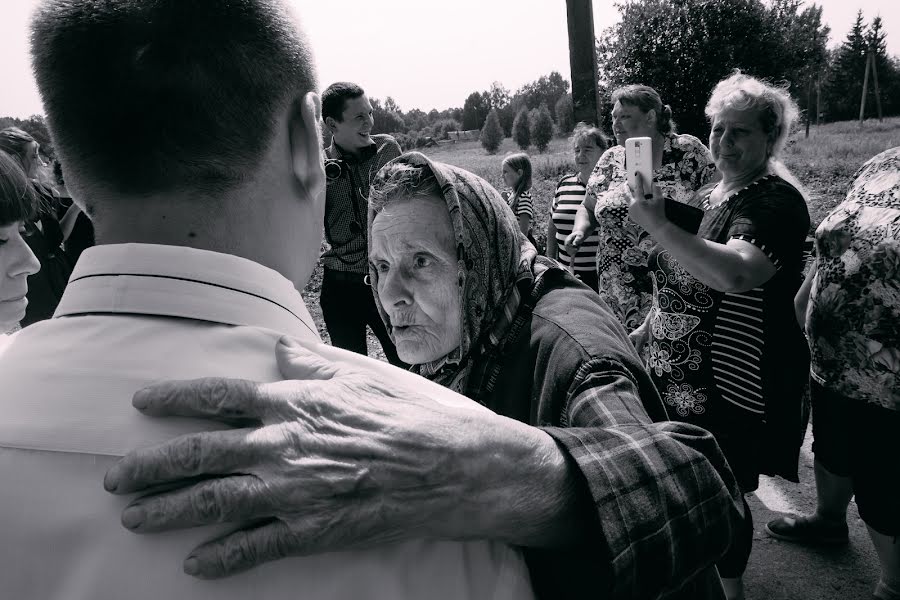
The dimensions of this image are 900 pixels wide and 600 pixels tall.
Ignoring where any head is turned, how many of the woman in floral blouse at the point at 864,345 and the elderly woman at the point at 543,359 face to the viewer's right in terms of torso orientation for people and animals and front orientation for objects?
0

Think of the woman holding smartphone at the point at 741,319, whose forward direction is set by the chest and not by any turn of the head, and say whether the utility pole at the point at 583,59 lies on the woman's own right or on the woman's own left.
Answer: on the woman's own right

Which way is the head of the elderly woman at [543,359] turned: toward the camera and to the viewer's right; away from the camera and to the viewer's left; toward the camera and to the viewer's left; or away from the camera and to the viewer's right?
toward the camera and to the viewer's left

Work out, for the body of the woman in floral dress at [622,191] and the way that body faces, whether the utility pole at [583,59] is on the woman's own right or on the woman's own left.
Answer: on the woman's own right

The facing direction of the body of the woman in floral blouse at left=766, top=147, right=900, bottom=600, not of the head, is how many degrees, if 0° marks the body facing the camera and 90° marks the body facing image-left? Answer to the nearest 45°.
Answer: approximately 90°

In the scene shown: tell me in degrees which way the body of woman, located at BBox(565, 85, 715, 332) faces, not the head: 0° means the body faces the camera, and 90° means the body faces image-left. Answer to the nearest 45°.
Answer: approximately 45°

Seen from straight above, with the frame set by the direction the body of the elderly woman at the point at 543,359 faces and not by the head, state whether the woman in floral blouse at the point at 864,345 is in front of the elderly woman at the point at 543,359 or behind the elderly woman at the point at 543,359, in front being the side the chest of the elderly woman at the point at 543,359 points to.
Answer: behind

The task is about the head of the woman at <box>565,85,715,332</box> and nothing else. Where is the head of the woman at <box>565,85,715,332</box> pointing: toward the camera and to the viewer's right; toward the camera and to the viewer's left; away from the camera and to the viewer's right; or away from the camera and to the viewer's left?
toward the camera and to the viewer's left

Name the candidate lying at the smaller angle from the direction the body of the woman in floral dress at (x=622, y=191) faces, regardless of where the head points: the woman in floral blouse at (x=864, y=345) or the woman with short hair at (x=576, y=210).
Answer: the woman in floral blouse

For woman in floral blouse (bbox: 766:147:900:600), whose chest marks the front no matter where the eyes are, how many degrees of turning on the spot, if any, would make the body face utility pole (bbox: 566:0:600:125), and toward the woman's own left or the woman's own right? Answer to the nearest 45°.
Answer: approximately 45° to the woman's own right

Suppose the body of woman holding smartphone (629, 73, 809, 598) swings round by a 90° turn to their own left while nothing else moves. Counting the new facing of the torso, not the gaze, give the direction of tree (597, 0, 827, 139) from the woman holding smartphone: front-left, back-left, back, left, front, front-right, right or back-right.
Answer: back-left

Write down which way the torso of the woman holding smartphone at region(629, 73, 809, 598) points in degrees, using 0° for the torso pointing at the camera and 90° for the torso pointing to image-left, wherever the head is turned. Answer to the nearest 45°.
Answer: approximately 45°
